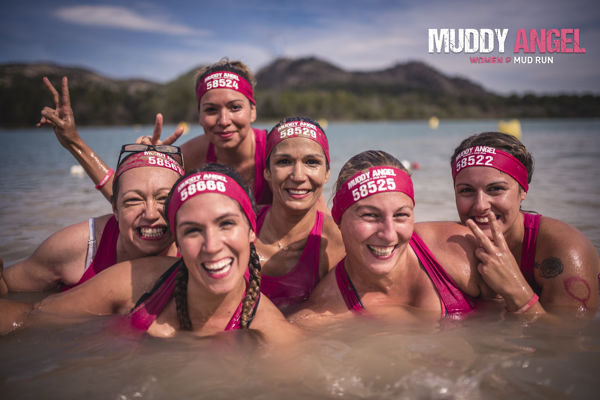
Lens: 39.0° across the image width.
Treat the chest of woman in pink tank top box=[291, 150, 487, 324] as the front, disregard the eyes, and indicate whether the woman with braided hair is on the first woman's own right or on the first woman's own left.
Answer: on the first woman's own right

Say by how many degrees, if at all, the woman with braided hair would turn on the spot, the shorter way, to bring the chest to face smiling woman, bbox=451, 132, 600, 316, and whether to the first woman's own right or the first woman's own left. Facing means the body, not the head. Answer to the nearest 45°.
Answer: approximately 90° to the first woman's own left

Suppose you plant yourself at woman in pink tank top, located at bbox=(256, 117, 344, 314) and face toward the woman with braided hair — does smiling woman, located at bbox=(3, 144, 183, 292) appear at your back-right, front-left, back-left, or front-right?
front-right

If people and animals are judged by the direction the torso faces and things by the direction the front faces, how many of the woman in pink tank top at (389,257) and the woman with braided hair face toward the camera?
2

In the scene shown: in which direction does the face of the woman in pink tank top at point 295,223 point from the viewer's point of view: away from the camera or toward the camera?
toward the camera

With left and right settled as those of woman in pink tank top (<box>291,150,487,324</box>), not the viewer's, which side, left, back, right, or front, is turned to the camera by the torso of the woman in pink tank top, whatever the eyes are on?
front

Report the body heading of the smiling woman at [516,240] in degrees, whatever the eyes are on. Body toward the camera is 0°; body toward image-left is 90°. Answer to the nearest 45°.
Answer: approximately 45°

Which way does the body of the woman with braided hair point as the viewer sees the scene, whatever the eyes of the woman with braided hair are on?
toward the camera

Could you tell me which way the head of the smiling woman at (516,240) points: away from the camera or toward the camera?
toward the camera

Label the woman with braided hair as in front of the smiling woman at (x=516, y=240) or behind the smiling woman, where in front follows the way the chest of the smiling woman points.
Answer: in front

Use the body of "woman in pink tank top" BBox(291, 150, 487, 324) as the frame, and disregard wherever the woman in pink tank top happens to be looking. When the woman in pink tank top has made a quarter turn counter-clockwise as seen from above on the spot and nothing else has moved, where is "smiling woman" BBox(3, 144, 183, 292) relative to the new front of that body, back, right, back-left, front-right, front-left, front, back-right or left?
back
